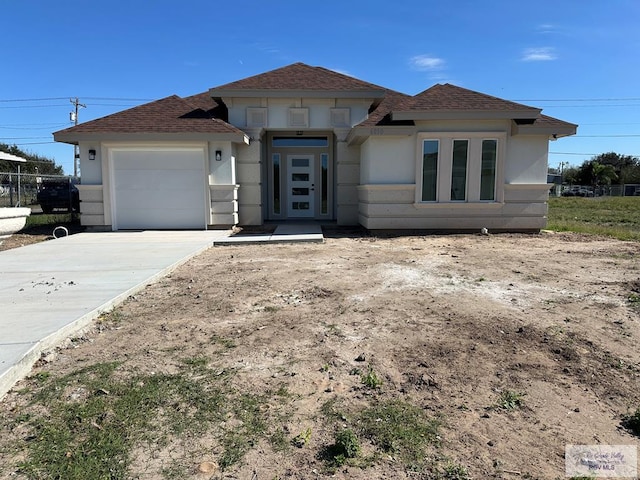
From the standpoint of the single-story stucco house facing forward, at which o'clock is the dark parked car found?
The dark parked car is roughly at 4 o'clock from the single-story stucco house.

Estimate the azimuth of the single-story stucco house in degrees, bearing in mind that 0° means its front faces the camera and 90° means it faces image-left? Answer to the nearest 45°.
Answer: approximately 0°
